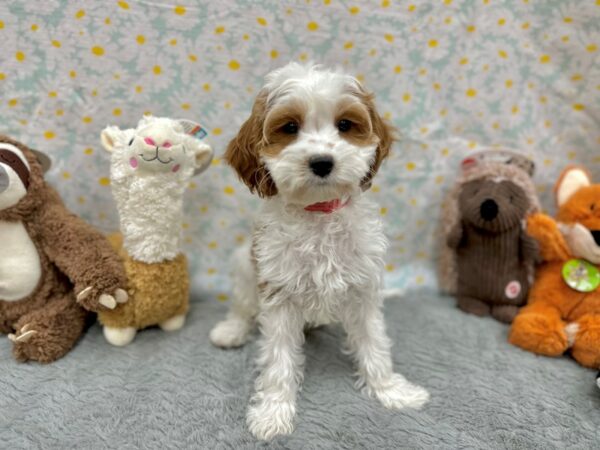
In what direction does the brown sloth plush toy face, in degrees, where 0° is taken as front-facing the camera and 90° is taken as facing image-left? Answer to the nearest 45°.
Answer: approximately 0°

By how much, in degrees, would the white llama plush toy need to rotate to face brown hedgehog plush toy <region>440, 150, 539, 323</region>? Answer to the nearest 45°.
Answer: approximately 90° to its left

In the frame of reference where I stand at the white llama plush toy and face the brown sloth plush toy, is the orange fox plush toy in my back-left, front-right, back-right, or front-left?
back-left

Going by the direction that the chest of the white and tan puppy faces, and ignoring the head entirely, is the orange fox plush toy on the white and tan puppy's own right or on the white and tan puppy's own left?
on the white and tan puppy's own left

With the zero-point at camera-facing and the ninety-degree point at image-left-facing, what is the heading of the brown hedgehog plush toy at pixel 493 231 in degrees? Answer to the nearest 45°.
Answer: approximately 0°

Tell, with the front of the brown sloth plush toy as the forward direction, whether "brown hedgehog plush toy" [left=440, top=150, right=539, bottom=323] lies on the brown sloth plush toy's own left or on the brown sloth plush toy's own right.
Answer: on the brown sloth plush toy's own left
